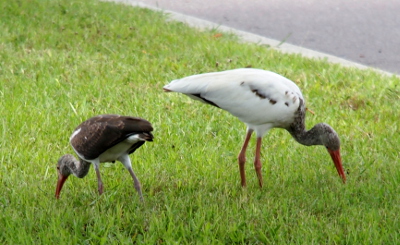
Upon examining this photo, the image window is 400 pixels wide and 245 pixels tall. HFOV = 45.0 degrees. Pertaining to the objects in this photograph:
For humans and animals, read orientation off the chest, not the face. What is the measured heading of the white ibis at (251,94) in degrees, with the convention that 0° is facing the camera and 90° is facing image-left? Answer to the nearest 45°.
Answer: approximately 270°

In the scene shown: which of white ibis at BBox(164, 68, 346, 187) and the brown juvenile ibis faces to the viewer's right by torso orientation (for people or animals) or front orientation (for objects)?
the white ibis

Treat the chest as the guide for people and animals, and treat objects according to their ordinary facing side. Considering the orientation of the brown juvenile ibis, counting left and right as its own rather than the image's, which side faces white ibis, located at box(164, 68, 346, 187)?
back

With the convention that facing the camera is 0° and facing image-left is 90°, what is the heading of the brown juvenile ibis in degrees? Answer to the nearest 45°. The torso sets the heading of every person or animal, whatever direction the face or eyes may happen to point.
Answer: approximately 90°

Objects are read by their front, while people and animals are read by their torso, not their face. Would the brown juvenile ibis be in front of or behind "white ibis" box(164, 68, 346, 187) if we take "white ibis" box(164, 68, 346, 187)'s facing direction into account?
behind

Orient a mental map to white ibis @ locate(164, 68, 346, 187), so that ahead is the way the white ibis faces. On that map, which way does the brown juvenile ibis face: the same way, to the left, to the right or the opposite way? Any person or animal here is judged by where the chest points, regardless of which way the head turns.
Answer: the opposite way

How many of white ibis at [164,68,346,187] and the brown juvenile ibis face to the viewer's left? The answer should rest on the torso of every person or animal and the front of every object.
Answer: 1
